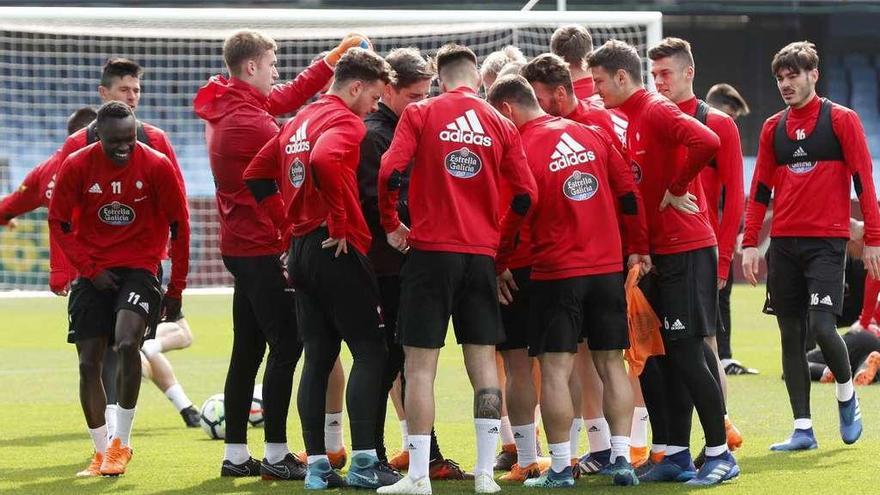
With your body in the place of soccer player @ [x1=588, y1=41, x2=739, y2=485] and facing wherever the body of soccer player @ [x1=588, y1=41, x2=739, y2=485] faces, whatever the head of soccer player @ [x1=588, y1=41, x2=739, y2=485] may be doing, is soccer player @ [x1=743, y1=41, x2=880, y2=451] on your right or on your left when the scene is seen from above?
on your right

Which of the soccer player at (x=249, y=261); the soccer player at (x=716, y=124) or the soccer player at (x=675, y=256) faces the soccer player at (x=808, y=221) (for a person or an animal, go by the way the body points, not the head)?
the soccer player at (x=249, y=261)

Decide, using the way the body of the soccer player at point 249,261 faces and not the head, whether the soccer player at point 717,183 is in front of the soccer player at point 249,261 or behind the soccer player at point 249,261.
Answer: in front

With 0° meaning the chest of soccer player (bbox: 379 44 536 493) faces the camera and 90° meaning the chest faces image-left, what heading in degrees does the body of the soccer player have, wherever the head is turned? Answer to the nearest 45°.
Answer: approximately 180°

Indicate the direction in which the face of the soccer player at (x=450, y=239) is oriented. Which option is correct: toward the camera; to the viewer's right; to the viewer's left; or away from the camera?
away from the camera

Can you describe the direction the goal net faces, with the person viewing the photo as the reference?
facing the viewer

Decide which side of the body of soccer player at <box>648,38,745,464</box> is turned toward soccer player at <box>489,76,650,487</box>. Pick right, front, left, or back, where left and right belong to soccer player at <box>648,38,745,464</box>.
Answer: front

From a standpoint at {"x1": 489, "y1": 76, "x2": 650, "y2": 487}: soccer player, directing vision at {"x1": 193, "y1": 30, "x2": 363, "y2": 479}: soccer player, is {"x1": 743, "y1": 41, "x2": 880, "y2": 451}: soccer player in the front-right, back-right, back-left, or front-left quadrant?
back-right

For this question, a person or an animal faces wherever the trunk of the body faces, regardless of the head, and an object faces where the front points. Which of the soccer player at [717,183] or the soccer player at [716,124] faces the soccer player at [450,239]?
the soccer player at [716,124]

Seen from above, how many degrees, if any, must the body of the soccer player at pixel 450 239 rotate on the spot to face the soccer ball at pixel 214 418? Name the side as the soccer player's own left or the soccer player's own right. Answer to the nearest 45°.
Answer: approximately 45° to the soccer player's own left

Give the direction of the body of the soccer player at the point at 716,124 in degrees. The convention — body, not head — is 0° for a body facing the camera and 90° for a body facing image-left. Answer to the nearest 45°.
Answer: approximately 45°

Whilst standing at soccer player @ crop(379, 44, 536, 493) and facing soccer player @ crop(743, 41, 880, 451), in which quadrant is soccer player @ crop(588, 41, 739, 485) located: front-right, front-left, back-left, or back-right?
front-right

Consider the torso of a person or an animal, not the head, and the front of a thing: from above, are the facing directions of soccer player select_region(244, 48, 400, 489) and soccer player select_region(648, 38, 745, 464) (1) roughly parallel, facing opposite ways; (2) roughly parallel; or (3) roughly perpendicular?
roughly parallel, facing opposite ways

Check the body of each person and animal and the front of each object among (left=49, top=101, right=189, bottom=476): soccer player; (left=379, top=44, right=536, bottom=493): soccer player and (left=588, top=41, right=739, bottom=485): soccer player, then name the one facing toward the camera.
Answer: (left=49, top=101, right=189, bottom=476): soccer player

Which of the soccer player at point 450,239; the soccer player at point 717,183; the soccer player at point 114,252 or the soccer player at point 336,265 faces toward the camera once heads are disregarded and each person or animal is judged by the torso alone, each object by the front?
the soccer player at point 114,252

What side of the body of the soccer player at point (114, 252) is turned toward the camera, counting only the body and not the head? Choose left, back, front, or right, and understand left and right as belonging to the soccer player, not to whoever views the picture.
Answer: front

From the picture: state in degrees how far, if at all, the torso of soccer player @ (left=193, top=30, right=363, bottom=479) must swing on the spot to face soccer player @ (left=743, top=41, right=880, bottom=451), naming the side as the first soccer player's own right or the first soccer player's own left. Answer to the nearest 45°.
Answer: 0° — they already face them
